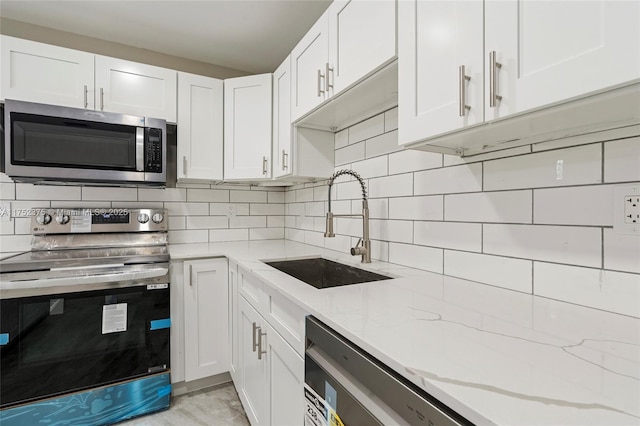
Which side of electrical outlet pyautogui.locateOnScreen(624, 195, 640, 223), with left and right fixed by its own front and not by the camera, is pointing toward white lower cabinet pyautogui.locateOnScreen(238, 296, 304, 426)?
right

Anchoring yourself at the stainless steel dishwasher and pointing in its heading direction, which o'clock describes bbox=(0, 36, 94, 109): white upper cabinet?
The white upper cabinet is roughly at 2 o'clock from the stainless steel dishwasher.

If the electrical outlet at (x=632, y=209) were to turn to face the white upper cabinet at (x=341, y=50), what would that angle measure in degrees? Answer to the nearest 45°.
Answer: approximately 90° to its right

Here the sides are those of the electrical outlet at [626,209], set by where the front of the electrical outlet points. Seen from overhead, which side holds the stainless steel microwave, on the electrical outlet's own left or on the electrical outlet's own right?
on the electrical outlet's own right

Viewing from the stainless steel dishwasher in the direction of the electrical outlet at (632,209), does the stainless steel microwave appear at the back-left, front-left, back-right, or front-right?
back-left

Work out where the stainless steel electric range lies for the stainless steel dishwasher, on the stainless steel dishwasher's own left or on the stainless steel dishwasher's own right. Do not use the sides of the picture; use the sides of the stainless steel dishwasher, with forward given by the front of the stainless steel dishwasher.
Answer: on the stainless steel dishwasher's own right

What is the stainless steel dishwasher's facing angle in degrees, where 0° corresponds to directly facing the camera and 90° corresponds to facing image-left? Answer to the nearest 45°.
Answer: approximately 45°

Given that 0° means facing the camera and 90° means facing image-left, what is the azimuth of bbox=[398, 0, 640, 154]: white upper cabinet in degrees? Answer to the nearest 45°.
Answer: approximately 45°
